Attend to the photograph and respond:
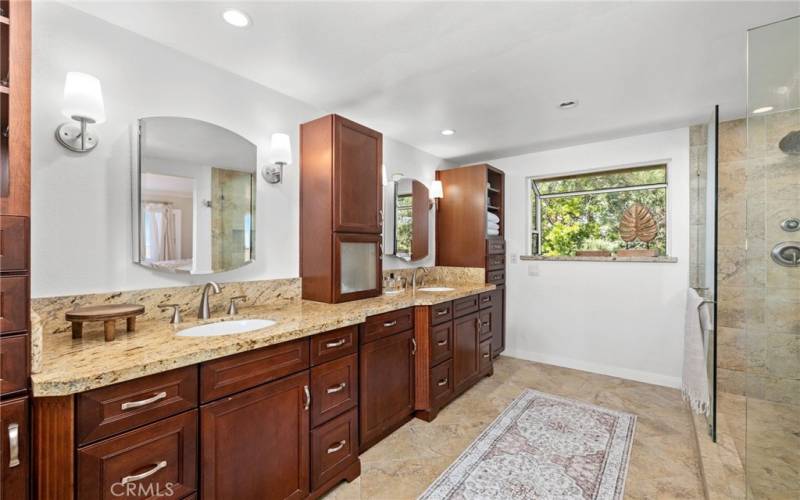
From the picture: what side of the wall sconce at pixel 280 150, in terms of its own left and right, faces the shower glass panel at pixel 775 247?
front

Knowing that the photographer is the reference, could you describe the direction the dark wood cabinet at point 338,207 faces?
facing the viewer and to the right of the viewer

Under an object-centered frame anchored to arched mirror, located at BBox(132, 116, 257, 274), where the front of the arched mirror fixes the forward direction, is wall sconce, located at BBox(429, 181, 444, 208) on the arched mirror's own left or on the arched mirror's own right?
on the arched mirror's own left

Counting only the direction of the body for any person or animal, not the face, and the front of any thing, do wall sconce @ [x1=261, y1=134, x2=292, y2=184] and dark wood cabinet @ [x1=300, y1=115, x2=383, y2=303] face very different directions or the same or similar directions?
same or similar directions

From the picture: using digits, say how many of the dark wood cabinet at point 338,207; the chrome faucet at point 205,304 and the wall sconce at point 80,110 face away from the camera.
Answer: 0

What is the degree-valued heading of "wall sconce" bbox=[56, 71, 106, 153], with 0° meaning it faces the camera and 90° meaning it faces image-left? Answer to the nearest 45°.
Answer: approximately 315°

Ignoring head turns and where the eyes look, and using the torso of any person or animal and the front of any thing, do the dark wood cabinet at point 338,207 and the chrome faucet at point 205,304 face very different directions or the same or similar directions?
same or similar directions

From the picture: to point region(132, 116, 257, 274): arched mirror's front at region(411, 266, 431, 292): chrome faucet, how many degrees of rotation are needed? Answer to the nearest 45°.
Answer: approximately 45° to its left

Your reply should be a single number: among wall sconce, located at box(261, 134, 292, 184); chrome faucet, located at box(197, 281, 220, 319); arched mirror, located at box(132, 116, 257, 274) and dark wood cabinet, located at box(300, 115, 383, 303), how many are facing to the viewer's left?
0

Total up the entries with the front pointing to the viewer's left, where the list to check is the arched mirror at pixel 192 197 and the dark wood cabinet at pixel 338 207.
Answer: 0

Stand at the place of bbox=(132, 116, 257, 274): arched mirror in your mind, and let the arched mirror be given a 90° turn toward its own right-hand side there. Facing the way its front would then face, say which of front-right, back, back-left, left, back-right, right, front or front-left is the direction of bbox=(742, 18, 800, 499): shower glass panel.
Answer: left

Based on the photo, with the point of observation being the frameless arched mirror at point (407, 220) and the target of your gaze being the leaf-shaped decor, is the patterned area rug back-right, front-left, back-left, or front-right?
front-right

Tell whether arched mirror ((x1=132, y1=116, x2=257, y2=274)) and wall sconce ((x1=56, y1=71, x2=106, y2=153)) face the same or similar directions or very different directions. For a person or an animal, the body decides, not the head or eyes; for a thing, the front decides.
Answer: same or similar directions

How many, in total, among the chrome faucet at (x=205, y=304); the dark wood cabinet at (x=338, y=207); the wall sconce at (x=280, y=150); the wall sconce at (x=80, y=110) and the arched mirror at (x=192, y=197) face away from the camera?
0
